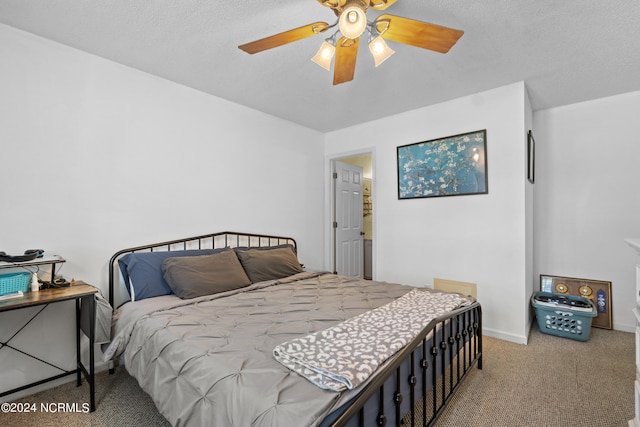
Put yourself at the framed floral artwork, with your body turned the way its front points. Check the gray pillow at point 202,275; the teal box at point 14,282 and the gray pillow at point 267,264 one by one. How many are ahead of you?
3

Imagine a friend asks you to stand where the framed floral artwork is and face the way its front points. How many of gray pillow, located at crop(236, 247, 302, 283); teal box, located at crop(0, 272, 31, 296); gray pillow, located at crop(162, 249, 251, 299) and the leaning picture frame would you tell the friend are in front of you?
3

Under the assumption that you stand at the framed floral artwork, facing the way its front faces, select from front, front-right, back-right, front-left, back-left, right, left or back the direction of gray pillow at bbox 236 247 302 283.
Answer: front

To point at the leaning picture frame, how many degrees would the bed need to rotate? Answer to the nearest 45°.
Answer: approximately 45° to its left

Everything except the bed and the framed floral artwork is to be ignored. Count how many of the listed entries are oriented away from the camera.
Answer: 0

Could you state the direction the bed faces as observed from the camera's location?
facing the viewer and to the right of the viewer

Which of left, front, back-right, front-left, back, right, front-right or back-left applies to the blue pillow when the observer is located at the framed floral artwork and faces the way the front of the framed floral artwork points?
front
